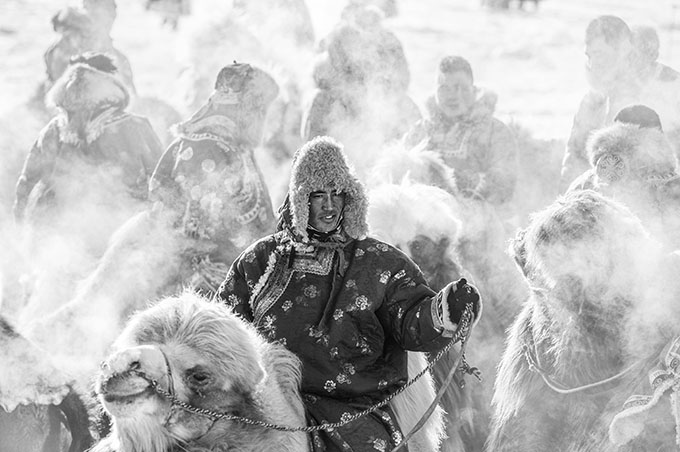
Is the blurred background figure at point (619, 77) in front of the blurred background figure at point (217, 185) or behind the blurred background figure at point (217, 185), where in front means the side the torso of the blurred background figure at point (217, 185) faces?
behind

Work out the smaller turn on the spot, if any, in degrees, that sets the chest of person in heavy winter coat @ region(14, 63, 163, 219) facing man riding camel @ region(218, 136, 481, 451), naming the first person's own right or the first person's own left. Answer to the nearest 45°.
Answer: approximately 45° to the first person's own left

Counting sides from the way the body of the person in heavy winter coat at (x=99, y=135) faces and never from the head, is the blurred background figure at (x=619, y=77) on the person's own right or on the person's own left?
on the person's own left

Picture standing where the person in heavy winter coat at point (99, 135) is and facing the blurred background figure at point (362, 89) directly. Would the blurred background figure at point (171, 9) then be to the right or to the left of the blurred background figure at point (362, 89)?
left

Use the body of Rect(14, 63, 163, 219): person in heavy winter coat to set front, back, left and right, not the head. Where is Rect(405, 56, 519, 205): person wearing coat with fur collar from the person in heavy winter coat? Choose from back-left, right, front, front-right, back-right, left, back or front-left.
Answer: back-left

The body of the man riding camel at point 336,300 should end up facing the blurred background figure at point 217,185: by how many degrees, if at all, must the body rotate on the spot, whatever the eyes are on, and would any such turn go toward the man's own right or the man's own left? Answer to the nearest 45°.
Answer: approximately 180°

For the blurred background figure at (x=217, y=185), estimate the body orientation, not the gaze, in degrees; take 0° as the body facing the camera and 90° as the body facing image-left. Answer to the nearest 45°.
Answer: approximately 45°

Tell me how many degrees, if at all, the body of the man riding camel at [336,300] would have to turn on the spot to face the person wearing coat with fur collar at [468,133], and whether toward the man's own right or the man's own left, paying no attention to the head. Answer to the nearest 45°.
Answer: approximately 180°

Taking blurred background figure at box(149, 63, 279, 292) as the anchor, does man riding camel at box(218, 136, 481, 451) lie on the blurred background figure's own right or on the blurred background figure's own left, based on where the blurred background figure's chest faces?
on the blurred background figure's own left
